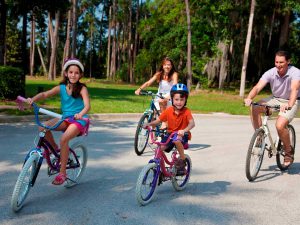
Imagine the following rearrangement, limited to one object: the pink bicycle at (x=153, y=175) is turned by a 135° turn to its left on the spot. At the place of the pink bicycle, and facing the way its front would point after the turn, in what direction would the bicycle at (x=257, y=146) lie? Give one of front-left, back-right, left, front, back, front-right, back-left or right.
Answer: front-left

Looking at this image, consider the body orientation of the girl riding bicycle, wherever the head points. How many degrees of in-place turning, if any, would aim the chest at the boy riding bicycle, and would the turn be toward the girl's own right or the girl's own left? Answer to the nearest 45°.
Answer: approximately 135° to the girl's own left

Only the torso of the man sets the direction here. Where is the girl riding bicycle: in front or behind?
in front

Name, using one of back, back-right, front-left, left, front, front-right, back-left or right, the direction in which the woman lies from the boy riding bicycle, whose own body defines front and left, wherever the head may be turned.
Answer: back-right

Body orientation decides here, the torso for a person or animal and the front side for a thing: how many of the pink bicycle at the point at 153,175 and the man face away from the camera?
0

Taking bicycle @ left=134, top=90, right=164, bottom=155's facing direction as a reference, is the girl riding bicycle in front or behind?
in front

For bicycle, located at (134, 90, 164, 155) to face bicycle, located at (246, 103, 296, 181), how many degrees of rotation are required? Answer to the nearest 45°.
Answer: approximately 90° to its left
